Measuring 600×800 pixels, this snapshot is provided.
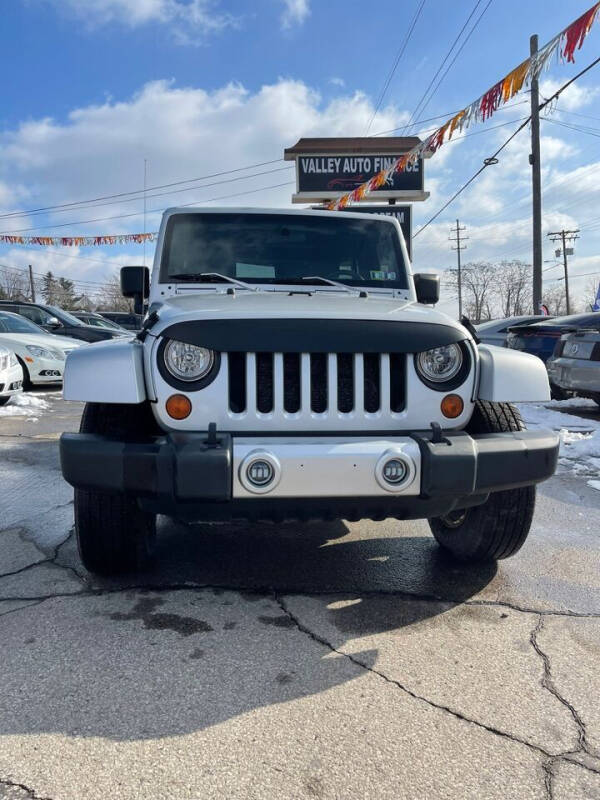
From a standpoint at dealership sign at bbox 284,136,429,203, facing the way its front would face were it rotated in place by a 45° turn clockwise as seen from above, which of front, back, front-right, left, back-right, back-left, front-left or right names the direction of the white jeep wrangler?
front-left

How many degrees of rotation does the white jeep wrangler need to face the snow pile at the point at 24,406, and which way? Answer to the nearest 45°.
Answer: approximately 135° to its right

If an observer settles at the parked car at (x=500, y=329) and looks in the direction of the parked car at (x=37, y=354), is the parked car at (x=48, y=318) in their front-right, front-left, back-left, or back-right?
front-right

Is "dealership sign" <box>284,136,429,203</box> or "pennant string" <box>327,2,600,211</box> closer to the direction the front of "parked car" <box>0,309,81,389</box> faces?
the pennant string

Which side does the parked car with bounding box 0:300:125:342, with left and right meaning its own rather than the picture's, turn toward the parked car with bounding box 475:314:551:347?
front

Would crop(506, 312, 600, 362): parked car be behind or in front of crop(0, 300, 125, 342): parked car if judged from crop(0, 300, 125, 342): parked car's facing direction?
in front

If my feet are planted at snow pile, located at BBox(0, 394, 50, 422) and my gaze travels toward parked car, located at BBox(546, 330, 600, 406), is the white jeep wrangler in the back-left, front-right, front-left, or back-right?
front-right

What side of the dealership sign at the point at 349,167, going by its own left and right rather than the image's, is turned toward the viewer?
front

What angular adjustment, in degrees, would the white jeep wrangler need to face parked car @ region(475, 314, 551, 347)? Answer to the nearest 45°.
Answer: approximately 180°

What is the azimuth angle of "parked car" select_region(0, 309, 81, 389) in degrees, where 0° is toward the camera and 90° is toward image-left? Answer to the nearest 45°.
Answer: approximately 315°

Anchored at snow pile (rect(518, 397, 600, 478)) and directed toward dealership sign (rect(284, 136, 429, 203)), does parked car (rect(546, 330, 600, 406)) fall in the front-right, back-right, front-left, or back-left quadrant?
front-right

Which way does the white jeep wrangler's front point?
toward the camera

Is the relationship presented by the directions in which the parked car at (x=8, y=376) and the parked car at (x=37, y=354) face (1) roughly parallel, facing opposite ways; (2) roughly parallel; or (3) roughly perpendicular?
roughly parallel

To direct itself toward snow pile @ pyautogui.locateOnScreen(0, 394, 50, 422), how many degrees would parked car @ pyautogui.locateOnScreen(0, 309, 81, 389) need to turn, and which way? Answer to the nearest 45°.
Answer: approximately 45° to its right
